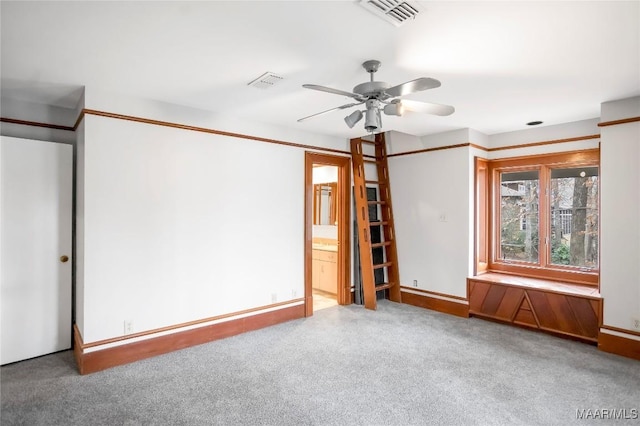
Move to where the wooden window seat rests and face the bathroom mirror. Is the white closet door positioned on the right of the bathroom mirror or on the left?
left

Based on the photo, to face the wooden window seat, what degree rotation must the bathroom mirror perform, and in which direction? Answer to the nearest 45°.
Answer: approximately 90° to its left

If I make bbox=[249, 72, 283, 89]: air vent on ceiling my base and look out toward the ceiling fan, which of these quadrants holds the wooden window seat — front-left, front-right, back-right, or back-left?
front-left

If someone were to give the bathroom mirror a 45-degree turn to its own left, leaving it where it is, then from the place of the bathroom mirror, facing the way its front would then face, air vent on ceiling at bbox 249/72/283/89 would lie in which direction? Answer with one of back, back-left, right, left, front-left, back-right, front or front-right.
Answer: front

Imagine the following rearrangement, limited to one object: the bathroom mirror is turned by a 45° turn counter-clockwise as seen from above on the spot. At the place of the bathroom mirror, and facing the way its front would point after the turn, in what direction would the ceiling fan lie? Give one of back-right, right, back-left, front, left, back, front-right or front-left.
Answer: front

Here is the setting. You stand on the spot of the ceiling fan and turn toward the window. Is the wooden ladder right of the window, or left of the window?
left

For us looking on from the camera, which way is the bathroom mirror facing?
facing the viewer and to the left of the viewer

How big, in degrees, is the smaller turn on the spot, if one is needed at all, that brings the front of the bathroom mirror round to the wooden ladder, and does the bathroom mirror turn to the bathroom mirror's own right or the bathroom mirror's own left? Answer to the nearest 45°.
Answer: approximately 90° to the bathroom mirror's own left

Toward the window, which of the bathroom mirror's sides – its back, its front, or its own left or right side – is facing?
left

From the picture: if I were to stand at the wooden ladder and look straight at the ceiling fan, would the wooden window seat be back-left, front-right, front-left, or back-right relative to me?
front-left

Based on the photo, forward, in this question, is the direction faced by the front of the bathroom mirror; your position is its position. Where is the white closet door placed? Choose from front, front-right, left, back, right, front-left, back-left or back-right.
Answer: front

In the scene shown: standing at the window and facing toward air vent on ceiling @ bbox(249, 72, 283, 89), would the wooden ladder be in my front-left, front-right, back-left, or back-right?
front-right
